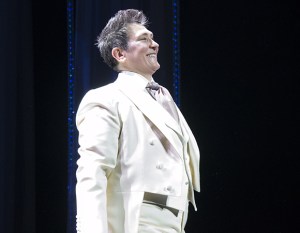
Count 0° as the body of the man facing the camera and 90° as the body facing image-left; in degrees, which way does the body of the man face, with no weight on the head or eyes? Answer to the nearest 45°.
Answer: approximately 315°

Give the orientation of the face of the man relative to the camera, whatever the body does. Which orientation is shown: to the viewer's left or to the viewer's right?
to the viewer's right
